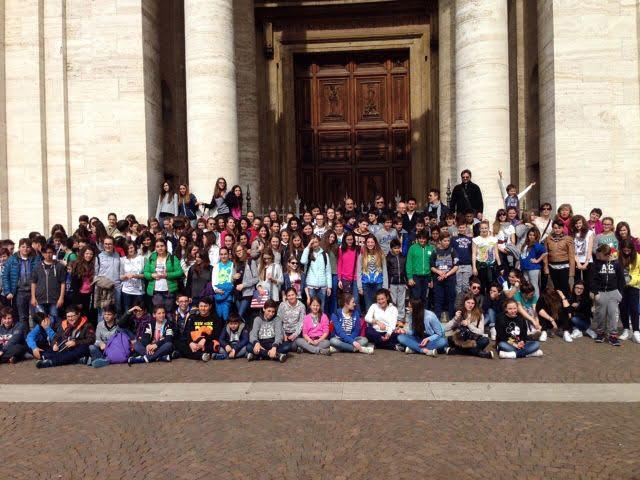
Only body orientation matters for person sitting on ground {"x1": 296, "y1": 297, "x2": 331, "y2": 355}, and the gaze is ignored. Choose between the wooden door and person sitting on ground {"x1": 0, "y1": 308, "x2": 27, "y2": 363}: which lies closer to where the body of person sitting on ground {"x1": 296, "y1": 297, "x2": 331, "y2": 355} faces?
the person sitting on ground

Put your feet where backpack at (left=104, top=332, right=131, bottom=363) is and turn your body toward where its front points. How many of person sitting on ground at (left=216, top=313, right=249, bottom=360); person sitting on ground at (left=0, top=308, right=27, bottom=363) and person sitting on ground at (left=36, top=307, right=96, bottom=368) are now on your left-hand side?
1

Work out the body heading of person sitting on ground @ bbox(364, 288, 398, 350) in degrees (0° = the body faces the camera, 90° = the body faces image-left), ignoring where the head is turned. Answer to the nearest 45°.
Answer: approximately 0°

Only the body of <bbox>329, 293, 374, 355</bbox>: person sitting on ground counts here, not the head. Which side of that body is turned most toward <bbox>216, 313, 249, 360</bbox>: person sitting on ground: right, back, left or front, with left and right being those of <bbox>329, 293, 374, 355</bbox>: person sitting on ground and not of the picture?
right

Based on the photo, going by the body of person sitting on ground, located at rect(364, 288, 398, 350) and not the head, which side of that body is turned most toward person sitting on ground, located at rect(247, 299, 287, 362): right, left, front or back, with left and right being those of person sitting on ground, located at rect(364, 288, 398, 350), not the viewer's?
right

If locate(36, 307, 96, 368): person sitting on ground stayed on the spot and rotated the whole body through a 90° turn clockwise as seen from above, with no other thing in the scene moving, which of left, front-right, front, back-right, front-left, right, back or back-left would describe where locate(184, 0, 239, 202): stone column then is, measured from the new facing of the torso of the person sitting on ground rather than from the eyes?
right

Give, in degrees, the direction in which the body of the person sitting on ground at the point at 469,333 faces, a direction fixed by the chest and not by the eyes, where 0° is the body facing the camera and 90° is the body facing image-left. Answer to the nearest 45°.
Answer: approximately 0°

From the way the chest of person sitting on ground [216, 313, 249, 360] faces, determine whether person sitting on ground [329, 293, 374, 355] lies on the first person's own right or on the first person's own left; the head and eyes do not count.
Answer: on the first person's own left

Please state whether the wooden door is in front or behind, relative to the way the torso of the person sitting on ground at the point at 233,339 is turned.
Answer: behind

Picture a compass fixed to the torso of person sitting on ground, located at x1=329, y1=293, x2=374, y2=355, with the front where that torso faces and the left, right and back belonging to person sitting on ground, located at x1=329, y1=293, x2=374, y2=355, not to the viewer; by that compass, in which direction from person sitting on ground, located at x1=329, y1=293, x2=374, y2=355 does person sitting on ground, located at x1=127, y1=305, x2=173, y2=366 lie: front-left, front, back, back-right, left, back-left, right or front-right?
right
